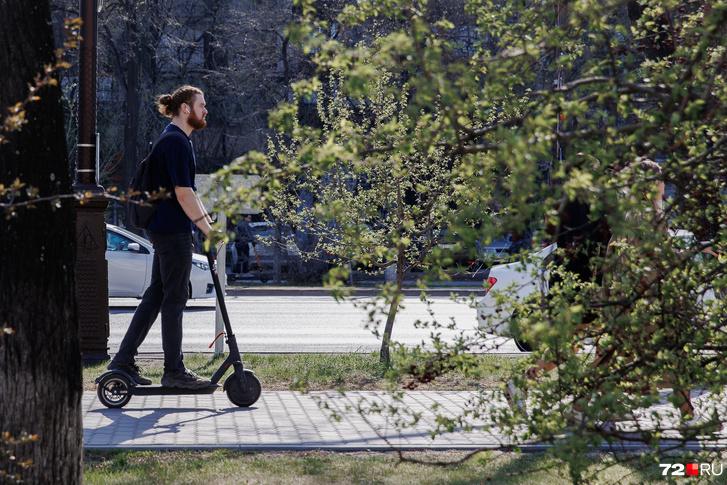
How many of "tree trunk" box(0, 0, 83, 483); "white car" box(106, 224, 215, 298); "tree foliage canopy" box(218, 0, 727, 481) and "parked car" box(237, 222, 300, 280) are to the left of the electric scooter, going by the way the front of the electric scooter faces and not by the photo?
2

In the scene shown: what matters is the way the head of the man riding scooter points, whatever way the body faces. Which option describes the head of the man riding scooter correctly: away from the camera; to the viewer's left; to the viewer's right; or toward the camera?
to the viewer's right

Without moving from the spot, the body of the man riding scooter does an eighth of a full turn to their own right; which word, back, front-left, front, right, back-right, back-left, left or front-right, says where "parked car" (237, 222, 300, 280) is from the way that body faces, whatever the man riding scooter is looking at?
back-left

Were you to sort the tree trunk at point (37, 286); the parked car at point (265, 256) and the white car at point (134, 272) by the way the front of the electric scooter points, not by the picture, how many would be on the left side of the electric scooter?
2

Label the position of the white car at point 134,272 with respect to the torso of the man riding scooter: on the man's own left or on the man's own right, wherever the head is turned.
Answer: on the man's own left

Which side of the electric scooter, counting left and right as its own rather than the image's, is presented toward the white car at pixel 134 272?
left

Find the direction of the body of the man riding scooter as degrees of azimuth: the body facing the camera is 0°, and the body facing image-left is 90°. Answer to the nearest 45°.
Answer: approximately 270°

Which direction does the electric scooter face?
to the viewer's right

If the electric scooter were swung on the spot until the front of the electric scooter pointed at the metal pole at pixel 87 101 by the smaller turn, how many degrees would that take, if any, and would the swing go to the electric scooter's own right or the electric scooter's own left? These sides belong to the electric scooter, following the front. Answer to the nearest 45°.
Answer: approximately 90° to the electric scooter's own left
